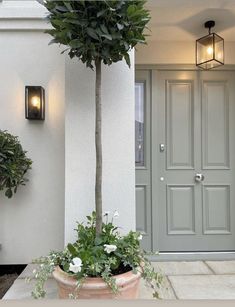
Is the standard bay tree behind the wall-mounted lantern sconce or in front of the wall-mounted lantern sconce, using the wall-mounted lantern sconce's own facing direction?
in front

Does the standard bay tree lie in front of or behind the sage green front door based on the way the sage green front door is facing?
in front

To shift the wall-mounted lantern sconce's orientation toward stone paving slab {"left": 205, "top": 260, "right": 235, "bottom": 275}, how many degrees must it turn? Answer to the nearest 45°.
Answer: approximately 90° to its left

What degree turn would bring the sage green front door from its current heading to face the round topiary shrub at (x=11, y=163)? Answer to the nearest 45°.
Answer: approximately 45° to its right

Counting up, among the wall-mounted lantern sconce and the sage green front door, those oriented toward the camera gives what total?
2

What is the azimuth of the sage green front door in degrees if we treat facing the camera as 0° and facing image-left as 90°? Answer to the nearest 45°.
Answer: approximately 0°

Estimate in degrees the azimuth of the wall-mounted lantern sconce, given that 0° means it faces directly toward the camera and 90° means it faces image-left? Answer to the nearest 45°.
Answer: approximately 0°

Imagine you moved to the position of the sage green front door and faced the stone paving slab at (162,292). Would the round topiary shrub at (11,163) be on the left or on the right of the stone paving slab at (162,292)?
right

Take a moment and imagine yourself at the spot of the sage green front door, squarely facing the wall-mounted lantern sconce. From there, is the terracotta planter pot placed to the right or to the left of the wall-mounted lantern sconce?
left

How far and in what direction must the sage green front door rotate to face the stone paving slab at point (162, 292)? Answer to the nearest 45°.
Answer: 0° — it already faces it
